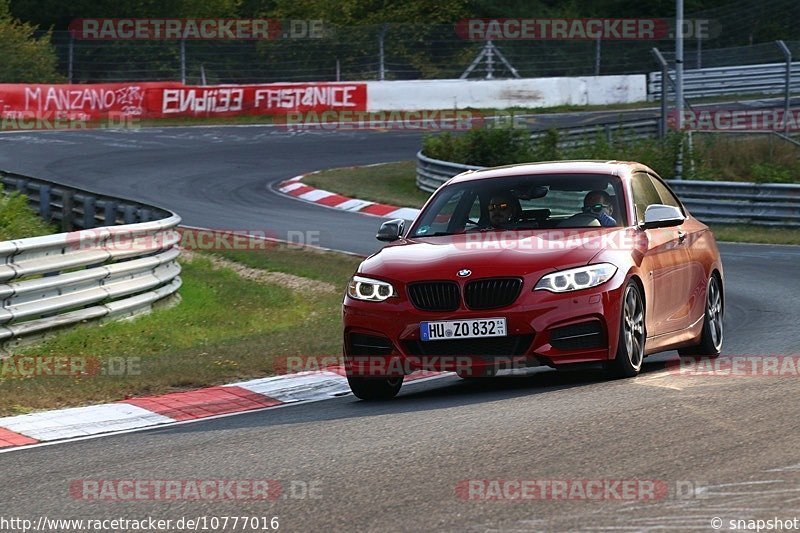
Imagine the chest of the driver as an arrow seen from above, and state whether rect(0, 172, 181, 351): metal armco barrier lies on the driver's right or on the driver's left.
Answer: on the driver's right

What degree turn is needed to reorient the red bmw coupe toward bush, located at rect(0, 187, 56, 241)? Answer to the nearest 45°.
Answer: approximately 90° to its right

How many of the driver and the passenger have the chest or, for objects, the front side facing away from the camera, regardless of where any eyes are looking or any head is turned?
0

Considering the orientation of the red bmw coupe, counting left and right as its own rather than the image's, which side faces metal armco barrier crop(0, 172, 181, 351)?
right

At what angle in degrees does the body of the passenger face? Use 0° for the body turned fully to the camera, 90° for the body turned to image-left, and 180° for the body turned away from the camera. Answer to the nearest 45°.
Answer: approximately 45°

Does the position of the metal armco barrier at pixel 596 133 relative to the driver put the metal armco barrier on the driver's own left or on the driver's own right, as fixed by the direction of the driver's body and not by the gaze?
on the driver's own right

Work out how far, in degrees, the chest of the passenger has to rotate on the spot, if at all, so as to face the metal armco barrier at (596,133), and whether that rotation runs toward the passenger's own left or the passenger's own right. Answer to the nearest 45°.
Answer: approximately 135° to the passenger's own right

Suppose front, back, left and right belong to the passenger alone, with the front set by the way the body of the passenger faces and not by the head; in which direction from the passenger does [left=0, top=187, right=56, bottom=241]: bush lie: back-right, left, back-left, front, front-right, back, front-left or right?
right

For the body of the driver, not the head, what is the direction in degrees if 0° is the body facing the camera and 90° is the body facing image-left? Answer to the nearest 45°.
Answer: approximately 45°

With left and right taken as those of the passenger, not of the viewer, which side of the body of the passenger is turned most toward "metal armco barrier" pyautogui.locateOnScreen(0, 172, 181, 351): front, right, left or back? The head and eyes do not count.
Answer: right

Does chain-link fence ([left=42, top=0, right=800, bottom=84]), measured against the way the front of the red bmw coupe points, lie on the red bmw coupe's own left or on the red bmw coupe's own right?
on the red bmw coupe's own right

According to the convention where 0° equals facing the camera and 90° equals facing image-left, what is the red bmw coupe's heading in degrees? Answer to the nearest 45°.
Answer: approximately 45°

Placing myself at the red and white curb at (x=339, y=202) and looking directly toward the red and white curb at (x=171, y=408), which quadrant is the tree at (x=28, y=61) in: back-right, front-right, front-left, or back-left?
back-right

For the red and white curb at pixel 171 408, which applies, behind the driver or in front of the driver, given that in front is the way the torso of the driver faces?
in front
